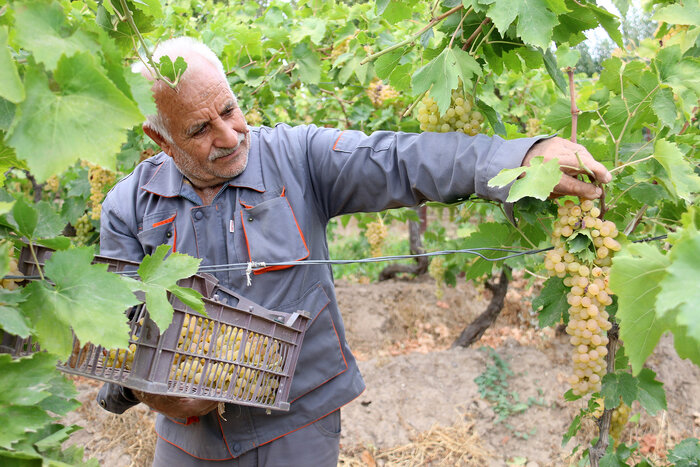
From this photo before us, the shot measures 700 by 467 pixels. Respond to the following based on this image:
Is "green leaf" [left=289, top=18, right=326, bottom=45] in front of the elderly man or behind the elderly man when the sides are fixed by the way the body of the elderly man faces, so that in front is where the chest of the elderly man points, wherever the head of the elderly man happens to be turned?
behind

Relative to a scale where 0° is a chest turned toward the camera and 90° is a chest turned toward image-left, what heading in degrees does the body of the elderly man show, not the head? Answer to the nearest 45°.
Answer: approximately 0°

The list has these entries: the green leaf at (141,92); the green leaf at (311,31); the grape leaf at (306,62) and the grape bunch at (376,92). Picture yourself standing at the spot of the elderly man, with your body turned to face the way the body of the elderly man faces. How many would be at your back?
3

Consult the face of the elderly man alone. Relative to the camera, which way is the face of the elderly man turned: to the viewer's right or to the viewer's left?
to the viewer's right

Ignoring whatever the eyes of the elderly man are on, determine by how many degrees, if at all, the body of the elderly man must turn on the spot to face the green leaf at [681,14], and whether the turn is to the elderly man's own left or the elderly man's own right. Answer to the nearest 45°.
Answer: approximately 90° to the elderly man's own left

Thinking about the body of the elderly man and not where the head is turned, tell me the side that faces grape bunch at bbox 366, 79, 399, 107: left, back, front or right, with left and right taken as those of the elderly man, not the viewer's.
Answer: back
